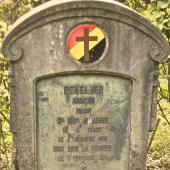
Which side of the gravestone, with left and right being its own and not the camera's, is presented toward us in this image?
front

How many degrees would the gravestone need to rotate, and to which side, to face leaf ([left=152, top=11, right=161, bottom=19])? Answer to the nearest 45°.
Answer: approximately 135° to its left

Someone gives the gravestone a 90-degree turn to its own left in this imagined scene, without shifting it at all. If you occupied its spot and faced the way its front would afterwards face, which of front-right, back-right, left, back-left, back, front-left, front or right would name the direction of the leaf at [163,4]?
front-left
